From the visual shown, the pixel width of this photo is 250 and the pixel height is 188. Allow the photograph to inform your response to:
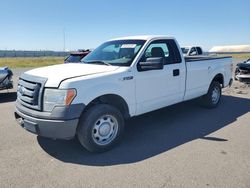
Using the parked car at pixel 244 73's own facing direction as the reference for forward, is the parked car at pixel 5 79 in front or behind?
in front

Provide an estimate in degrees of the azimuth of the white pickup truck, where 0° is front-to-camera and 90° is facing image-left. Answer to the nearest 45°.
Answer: approximately 45°

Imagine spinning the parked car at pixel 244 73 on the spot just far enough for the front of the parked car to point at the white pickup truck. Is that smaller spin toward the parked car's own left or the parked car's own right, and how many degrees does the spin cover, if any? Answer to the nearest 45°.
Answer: approximately 45° to the parked car's own left

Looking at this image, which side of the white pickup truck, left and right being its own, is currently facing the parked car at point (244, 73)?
back

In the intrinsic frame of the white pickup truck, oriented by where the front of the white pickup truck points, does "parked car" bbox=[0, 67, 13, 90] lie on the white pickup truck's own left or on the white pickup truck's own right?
on the white pickup truck's own right
